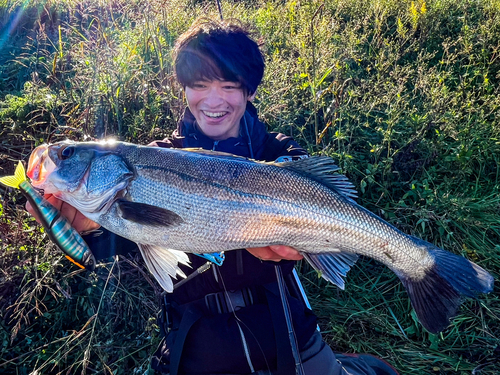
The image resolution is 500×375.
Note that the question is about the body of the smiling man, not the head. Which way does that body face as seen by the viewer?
toward the camera

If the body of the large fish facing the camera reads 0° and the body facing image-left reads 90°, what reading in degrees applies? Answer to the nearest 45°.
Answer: approximately 90°

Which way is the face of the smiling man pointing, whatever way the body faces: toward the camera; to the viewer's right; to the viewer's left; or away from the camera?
toward the camera
